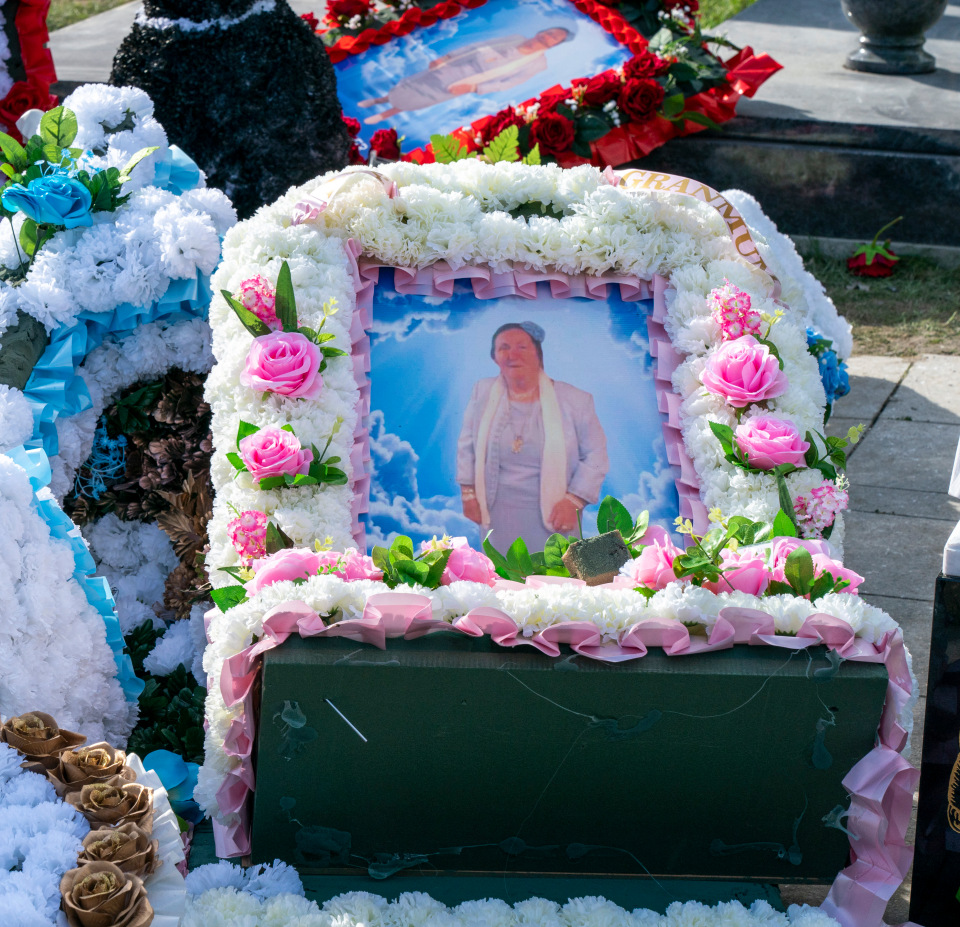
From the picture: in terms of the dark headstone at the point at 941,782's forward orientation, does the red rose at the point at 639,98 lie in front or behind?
behind

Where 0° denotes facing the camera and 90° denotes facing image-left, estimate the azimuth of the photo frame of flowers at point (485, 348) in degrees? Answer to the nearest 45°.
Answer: approximately 0°

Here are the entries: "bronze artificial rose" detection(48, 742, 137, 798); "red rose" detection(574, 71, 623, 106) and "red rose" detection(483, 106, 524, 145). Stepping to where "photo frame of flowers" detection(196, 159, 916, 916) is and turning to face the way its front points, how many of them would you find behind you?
2

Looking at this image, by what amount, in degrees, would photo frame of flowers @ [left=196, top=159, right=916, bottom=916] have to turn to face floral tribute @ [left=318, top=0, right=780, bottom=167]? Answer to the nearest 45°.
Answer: approximately 180°

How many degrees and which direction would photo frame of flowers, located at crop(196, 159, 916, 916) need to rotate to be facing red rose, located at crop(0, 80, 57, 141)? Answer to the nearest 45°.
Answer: approximately 135° to its right

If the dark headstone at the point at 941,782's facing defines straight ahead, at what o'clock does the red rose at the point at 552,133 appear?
The red rose is roughly at 5 o'clock from the dark headstone.

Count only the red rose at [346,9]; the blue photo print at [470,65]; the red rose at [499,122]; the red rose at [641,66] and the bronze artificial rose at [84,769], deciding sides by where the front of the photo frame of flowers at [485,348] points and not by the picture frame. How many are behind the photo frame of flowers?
4

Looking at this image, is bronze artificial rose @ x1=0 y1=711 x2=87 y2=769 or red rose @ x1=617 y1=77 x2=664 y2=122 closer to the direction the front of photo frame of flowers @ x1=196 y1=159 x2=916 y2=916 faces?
the bronze artificial rose

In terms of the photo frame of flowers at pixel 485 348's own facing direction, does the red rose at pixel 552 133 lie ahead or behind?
behind

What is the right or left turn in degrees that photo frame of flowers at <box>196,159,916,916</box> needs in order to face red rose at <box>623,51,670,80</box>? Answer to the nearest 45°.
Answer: approximately 180°

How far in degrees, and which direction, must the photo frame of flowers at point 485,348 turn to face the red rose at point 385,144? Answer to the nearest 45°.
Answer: approximately 180°

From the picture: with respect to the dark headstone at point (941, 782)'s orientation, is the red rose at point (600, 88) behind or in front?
behind

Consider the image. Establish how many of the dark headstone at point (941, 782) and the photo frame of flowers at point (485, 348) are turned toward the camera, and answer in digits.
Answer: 2
